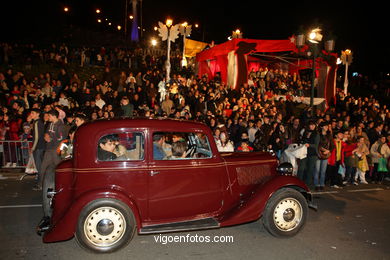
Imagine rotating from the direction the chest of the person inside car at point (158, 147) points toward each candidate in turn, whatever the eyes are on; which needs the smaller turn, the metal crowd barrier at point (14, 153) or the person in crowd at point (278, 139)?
the person in crowd

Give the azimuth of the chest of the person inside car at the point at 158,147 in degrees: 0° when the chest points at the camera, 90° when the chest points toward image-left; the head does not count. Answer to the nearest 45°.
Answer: approximately 270°

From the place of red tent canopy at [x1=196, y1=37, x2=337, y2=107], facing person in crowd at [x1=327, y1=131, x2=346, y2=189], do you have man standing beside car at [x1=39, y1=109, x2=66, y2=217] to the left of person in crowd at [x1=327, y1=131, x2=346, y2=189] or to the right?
right

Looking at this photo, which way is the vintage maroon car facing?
to the viewer's right

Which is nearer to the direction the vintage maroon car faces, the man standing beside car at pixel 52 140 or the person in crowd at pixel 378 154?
the person in crowd

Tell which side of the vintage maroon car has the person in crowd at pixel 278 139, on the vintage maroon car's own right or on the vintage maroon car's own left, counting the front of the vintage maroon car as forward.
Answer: on the vintage maroon car's own left
